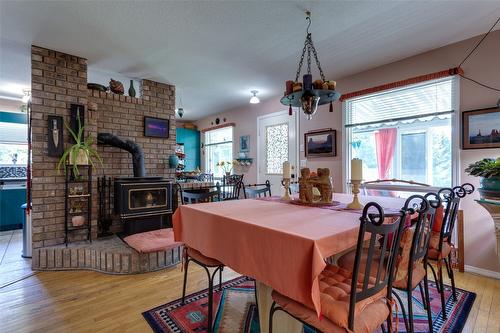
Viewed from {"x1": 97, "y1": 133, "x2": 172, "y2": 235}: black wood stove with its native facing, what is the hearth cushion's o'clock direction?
The hearth cushion is roughly at 1 o'clock from the black wood stove.

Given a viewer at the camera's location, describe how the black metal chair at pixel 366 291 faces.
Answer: facing away from the viewer and to the left of the viewer

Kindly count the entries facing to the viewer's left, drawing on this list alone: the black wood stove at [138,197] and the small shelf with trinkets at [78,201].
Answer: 0

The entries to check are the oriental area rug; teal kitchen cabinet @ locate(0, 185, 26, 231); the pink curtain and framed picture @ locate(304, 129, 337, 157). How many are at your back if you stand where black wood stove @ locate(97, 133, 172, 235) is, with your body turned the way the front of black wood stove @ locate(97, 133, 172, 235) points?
1

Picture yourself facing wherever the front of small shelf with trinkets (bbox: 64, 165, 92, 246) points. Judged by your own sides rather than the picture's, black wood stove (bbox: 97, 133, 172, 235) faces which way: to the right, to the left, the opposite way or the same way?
the same way

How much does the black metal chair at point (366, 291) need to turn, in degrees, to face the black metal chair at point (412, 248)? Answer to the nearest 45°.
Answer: approximately 90° to its right

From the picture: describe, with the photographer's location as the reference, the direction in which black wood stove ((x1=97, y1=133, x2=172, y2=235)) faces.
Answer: facing the viewer and to the right of the viewer

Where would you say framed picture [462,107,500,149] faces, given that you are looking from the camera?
facing the viewer and to the left of the viewer

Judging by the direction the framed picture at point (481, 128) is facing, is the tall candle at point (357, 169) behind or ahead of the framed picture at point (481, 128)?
ahead

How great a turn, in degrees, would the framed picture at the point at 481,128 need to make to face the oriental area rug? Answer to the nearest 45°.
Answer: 0° — it already faces it

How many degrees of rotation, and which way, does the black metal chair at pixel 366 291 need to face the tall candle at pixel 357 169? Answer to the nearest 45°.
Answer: approximately 45° to its right

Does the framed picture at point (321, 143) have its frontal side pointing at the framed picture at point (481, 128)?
no

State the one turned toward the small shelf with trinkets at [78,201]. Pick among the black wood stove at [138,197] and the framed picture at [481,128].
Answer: the framed picture

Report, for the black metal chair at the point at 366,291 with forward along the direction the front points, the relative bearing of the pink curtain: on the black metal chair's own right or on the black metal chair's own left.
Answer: on the black metal chair's own right

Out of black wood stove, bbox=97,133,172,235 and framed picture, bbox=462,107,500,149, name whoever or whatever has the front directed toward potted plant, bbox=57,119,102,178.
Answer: the framed picture
